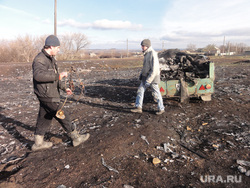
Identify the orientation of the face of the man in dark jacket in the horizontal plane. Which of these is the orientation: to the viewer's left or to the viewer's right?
to the viewer's right

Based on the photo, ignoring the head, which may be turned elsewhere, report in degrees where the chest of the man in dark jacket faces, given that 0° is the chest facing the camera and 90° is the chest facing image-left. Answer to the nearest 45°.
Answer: approximately 270°

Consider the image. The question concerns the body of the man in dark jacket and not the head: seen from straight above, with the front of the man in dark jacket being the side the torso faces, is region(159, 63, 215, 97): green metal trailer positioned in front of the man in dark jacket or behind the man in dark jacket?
in front

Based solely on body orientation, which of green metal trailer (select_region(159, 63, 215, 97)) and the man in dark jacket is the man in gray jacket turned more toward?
the man in dark jacket

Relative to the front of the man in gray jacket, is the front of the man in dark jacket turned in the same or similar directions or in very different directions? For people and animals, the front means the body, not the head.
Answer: very different directions

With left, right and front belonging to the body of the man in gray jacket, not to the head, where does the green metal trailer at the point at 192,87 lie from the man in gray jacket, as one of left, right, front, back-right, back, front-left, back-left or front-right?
back-right

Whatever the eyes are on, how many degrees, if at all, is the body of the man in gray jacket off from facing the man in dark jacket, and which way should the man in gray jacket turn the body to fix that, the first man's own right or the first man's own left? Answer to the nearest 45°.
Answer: approximately 45° to the first man's own left

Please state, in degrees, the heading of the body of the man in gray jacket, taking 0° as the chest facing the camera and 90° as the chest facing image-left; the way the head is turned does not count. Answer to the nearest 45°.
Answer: approximately 90°

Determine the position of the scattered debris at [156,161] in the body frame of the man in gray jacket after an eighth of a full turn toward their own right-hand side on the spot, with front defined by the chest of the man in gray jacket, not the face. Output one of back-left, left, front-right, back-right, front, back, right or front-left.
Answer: back-left

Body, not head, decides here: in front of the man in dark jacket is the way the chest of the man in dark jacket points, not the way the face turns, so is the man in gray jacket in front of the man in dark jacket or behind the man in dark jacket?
in front

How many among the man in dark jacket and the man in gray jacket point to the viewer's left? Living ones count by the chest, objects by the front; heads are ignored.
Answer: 1
